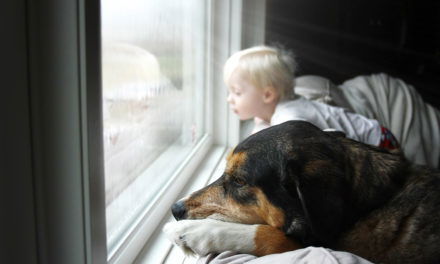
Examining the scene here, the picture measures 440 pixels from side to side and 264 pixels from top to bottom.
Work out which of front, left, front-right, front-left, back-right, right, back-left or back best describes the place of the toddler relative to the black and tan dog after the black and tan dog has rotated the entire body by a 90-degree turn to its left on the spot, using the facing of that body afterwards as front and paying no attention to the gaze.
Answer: back

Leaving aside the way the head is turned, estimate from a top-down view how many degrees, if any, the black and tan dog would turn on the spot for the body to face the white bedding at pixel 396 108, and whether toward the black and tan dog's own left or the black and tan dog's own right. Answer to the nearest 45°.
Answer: approximately 90° to the black and tan dog's own right

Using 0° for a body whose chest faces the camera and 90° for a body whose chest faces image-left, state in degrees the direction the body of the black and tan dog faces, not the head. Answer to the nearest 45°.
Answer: approximately 90°
